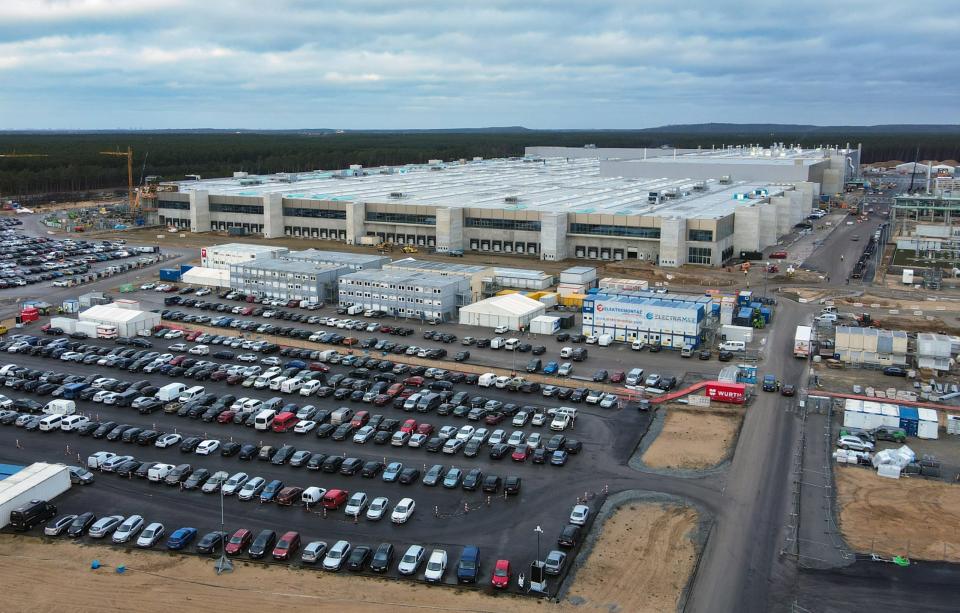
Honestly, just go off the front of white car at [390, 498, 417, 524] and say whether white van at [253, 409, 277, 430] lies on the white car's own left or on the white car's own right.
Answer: on the white car's own right

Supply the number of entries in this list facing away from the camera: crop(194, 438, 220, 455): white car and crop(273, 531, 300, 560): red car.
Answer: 1

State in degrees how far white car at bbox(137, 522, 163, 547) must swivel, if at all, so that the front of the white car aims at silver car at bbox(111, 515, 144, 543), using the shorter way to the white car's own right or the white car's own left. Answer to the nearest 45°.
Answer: approximately 90° to the white car's own right

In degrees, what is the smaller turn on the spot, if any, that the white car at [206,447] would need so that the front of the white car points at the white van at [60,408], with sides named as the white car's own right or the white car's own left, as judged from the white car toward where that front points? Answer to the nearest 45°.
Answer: approximately 90° to the white car's own right

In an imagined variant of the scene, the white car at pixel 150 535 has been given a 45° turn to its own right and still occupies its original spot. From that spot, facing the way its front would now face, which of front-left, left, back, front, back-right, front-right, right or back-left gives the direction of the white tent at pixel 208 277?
right

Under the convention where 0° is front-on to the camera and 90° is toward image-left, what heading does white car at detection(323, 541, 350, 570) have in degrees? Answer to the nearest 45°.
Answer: approximately 45°

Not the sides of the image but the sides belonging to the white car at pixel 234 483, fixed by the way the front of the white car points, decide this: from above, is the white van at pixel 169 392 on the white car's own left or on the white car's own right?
on the white car's own right

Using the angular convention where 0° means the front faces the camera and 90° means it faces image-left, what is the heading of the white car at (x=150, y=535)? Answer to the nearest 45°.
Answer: approximately 45°
